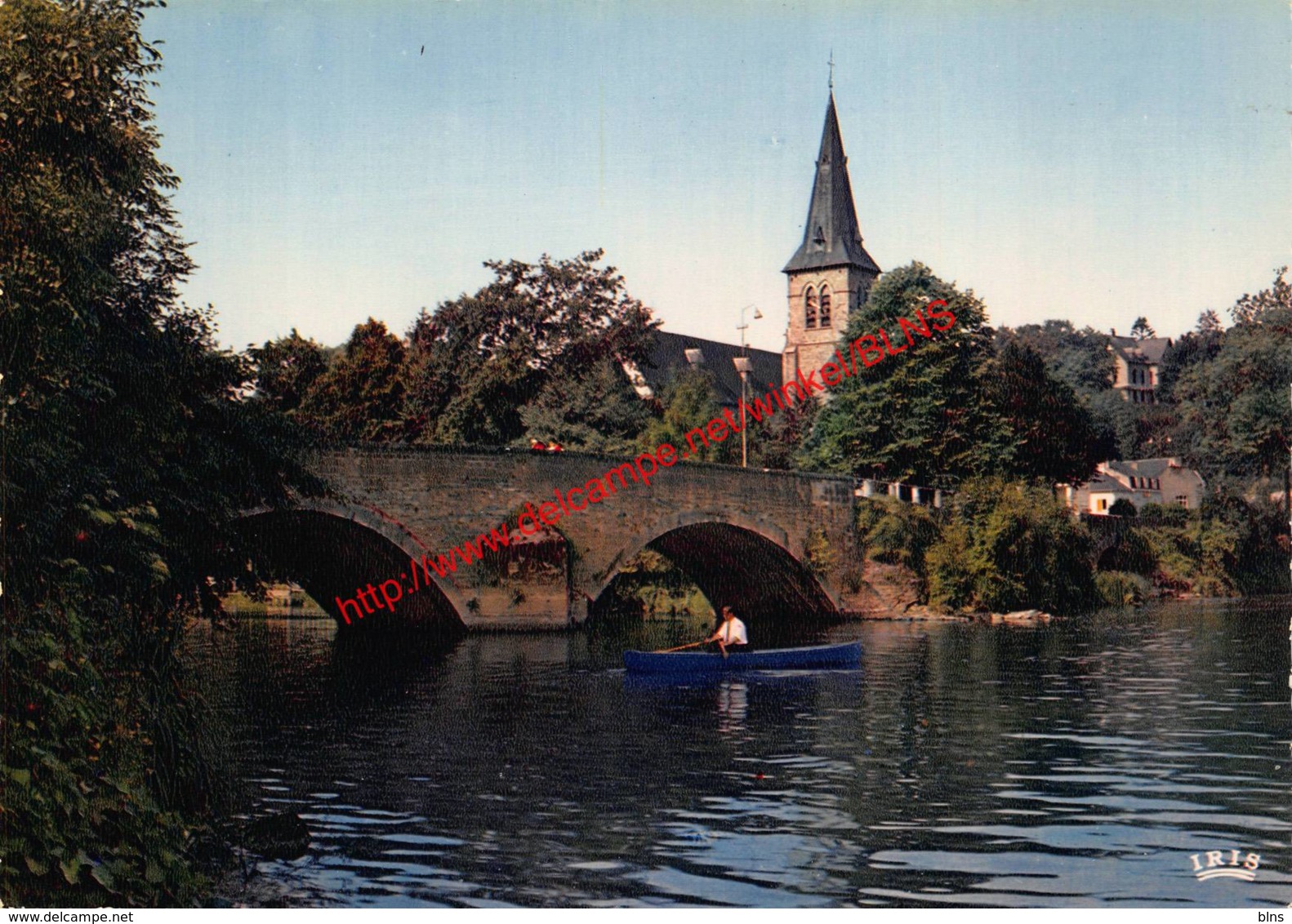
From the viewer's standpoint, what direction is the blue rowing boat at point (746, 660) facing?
to the viewer's right

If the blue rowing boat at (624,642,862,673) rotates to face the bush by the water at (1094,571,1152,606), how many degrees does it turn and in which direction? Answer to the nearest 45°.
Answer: approximately 45° to its left

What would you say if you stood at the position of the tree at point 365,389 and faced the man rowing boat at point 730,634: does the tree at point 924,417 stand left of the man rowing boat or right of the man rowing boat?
left

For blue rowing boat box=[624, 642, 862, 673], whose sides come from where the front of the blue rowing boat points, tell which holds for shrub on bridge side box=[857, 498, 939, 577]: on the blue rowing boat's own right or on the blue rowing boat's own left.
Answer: on the blue rowing boat's own left

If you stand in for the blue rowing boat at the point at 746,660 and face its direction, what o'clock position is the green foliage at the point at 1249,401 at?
The green foliage is roughly at 10 o'clock from the blue rowing boat.

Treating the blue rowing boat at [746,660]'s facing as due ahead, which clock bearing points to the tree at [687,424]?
The tree is roughly at 9 o'clock from the blue rowing boat.

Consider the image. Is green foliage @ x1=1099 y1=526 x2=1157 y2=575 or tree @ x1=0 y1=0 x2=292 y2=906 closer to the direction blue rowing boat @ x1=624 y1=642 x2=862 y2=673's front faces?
the green foliage

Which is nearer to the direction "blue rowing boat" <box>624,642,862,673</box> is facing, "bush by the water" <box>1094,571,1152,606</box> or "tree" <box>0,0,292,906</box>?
the bush by the water

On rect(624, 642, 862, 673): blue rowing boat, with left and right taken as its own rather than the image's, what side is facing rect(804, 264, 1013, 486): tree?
left
